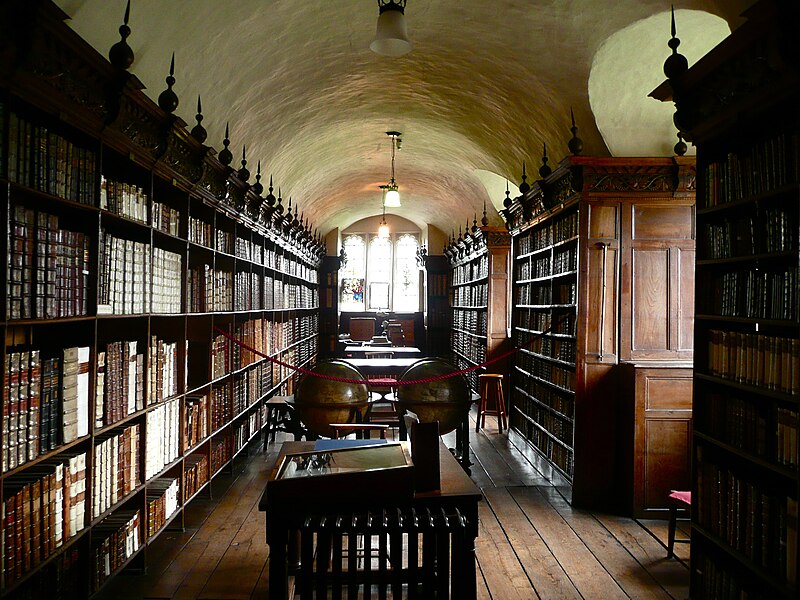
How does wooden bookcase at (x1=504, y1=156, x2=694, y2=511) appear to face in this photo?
to the viewer's left

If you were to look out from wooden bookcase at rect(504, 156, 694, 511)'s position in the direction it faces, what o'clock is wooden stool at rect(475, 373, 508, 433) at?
The wooden stool is roughly at 2 o'clock from the wooden bookcase.

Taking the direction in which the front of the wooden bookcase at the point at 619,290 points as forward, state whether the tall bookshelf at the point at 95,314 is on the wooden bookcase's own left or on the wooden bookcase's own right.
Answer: on the wooden bookcase's own left

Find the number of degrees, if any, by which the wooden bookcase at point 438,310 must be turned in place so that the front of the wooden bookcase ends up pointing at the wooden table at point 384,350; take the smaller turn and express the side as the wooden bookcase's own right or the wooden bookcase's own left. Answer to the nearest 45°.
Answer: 0° — it already faces it

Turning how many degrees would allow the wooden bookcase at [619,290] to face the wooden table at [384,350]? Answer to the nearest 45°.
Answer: approximately 45° to its right
